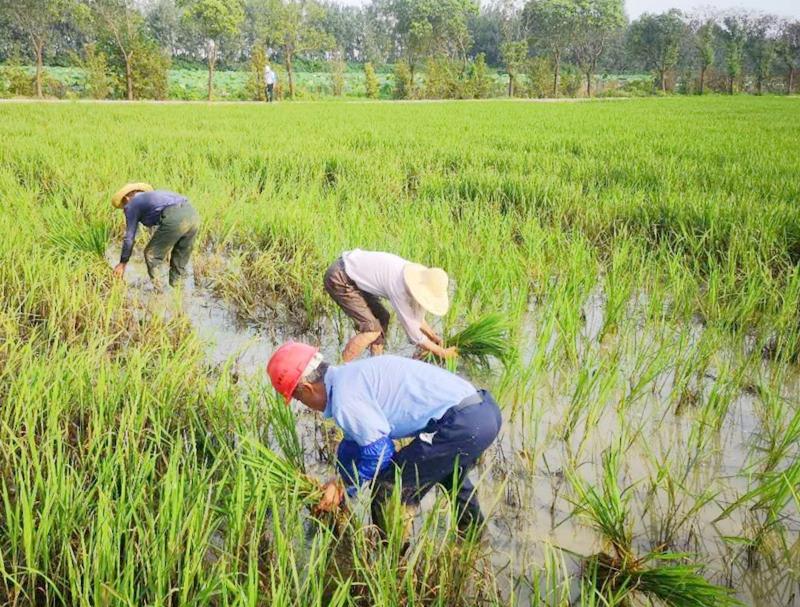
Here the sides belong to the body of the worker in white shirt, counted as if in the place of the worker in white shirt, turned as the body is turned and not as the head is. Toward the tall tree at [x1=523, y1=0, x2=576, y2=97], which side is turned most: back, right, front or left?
left

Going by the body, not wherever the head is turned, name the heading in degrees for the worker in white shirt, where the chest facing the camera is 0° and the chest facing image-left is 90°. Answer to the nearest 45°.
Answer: approximately 270°

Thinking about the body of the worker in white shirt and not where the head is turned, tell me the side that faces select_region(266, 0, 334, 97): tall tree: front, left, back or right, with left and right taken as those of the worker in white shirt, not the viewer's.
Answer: left

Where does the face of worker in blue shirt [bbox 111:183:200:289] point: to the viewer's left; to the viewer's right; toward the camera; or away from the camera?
to the viewer's left

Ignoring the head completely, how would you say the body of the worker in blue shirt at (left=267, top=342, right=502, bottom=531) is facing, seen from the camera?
to the viewer's left

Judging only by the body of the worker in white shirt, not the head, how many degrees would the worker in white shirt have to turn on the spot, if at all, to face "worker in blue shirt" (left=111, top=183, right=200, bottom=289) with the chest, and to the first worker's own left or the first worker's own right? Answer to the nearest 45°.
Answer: approximately 135° to the first worker's own left

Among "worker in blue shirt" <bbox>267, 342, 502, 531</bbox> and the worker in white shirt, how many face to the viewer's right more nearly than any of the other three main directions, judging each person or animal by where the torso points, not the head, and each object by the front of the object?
1

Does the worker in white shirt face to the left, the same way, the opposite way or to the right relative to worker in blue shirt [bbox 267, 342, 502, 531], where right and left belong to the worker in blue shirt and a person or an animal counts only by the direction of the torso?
the opposite way

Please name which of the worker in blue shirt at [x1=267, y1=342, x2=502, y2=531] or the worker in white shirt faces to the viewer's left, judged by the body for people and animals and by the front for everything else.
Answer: the worker in blue shirt
